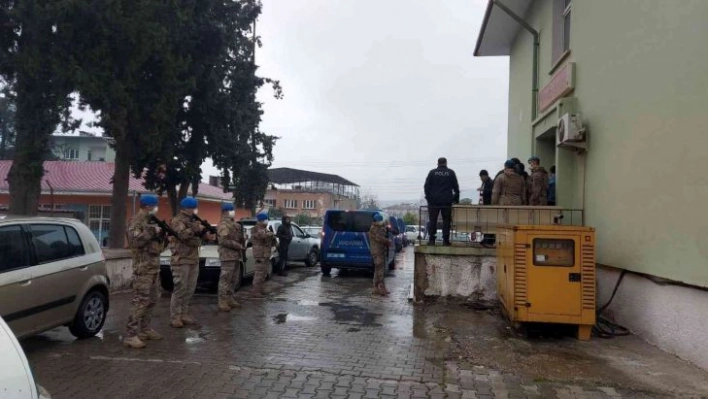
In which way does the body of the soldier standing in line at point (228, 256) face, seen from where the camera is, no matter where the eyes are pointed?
to the viewer's right

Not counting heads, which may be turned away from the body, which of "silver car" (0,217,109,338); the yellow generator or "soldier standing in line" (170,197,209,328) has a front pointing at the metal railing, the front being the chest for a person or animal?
the soldier standing in line

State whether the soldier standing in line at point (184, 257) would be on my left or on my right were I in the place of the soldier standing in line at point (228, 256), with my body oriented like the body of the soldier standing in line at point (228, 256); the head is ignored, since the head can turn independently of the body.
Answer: on my right

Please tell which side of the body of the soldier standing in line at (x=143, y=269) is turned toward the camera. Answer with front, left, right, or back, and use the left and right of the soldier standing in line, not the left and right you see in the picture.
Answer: right

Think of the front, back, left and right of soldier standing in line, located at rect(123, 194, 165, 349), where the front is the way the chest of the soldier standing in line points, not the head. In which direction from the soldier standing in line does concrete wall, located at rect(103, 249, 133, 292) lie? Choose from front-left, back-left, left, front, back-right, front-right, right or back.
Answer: left

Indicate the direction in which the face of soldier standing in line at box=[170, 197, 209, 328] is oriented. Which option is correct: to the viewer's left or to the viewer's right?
to the viewer's right

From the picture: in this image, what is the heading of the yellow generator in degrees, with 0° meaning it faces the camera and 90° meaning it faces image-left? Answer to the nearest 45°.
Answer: approximately 0°

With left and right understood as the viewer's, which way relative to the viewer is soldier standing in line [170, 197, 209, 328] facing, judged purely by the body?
facing to the right of the viewer
